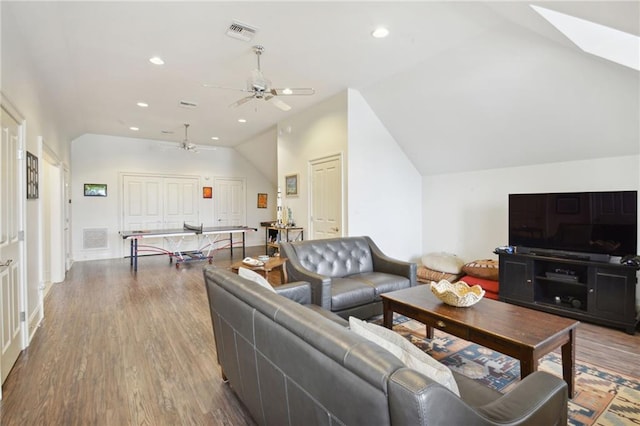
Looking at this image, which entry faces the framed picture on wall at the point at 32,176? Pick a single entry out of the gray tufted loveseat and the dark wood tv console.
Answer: the dark wood tv console

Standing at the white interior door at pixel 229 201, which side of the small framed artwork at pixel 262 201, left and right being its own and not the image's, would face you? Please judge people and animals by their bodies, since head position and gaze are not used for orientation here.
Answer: right

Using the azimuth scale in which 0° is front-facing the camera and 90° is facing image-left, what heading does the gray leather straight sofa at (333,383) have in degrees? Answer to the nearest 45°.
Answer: approximately 225°

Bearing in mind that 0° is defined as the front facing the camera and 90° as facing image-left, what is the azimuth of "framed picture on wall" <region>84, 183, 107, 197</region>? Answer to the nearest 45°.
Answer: approximately 0°

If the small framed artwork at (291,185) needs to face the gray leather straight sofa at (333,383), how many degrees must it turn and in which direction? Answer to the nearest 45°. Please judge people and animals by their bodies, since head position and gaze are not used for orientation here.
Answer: approximately 45° to its left

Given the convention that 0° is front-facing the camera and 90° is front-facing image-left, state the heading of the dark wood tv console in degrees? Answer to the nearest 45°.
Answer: approximately 45°

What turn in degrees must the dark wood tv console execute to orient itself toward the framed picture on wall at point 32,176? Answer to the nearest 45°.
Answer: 0° — it already faces it

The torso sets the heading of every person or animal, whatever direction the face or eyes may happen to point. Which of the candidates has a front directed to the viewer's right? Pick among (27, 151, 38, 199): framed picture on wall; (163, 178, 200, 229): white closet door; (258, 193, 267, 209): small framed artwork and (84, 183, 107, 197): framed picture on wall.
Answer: (27, 151, 38, 199): framed picture on wall

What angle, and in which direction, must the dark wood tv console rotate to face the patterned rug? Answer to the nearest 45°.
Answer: approximately 45° to its left

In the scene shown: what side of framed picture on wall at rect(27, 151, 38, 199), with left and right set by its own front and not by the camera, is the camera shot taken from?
right

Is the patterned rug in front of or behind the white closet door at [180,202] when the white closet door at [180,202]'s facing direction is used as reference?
in front

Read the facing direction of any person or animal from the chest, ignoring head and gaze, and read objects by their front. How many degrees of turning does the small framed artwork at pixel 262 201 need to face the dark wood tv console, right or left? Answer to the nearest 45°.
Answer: approximately 45° to its left
